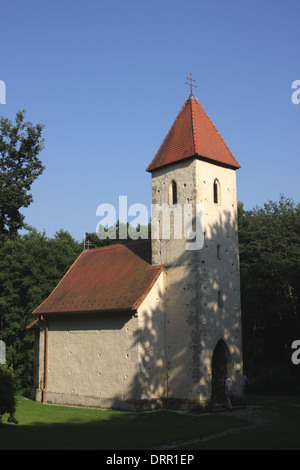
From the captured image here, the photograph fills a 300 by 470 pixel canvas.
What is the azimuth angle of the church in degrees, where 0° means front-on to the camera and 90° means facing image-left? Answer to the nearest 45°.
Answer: approximately 315°

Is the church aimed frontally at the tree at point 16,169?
no
